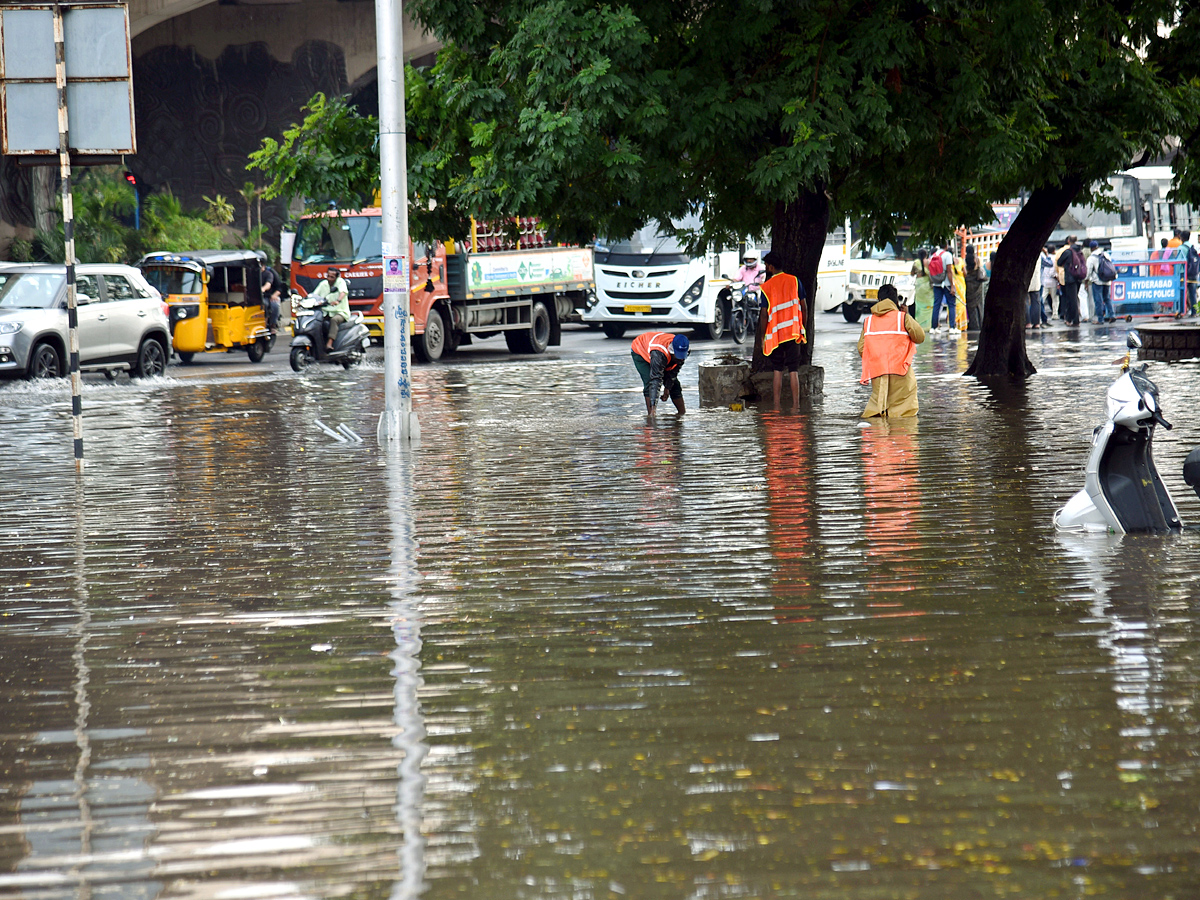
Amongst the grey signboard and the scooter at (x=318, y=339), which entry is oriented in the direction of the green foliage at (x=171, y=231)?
the grey signboard

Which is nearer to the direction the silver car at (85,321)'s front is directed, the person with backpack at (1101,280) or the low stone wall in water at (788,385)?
the low stone wall in water

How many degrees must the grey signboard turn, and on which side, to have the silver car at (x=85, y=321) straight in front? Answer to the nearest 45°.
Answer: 0° — it already faces it

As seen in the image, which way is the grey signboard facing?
away from the camera

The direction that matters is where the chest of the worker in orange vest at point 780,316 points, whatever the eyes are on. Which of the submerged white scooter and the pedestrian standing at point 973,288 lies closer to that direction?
the pedestrian standing

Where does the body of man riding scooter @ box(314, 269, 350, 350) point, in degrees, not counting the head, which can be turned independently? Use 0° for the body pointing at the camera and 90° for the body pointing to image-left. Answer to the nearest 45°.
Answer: approximately 45°

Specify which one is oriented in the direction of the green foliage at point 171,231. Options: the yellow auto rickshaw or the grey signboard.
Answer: the grey signboard

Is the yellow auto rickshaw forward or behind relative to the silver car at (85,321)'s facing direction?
behind
